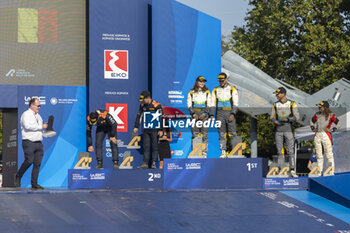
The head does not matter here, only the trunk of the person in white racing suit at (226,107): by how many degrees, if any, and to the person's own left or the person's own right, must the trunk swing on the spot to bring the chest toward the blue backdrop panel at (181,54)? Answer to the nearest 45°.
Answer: approximately 135° to the person's own right

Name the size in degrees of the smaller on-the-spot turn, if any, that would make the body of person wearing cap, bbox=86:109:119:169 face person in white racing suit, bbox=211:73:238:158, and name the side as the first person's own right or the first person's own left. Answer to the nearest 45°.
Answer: approximately 135° to the first person's own left

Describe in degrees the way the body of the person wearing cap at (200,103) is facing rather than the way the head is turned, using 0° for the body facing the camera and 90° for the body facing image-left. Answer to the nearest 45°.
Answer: approximately 0°

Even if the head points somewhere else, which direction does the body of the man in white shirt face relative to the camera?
to the viewer's right

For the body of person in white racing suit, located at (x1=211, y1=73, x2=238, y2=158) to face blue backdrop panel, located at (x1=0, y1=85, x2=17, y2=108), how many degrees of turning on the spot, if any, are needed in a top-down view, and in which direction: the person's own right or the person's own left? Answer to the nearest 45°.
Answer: approximately 90° to the person's own right

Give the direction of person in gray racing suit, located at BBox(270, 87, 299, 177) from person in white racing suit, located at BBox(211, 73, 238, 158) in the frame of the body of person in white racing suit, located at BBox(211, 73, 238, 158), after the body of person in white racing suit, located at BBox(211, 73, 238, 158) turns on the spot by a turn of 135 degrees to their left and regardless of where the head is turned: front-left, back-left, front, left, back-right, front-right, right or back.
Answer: front-right

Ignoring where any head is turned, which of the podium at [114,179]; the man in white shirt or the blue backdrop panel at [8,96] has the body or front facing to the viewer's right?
the man in white shirt

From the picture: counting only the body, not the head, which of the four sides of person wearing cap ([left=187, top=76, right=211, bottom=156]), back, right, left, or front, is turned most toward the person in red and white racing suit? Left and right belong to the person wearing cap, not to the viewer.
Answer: left

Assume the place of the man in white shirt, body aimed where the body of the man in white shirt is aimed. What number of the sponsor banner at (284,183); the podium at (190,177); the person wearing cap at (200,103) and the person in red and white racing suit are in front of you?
4

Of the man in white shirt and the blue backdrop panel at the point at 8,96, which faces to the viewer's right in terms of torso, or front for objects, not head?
the man in white shirt

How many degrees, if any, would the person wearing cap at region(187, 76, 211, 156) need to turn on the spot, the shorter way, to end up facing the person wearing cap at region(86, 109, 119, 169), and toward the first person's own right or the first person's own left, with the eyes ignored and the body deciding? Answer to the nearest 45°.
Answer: approximately 90° to the first person's own right

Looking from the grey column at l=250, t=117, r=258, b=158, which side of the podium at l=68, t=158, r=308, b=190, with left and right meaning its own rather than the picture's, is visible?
back
